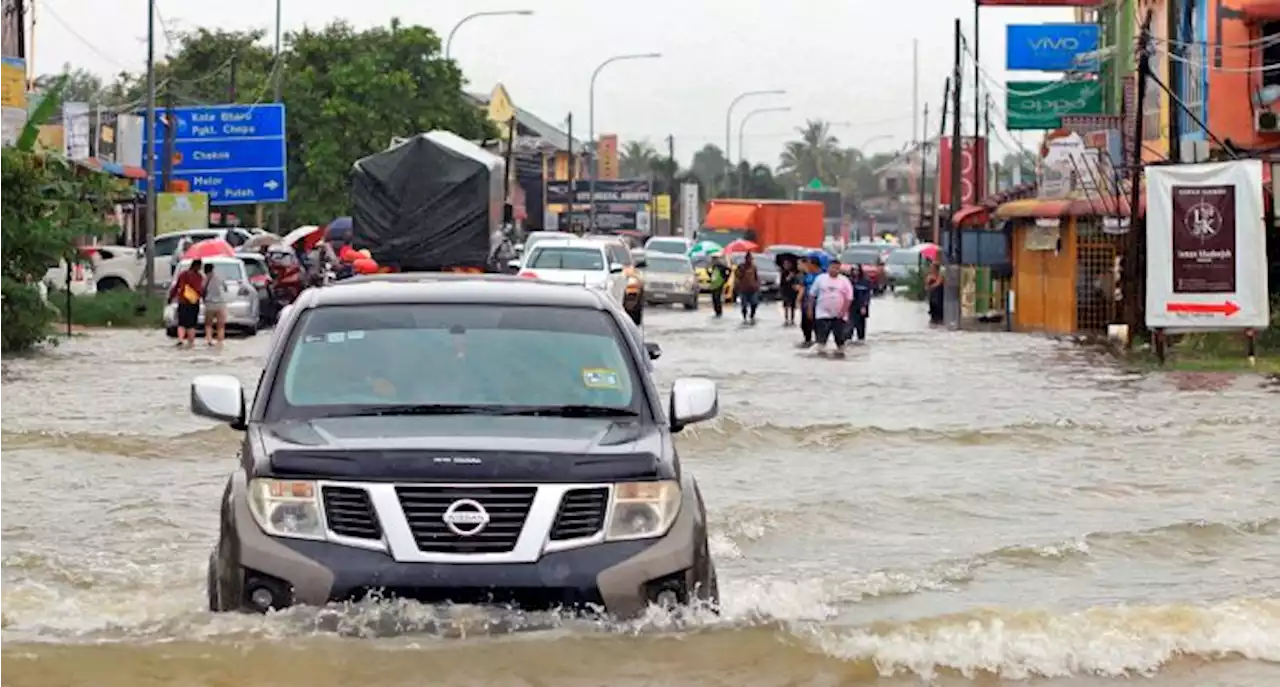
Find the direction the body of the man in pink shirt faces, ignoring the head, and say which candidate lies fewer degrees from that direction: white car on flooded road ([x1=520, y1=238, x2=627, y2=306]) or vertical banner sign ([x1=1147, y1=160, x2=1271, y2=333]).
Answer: the vertical banner sign

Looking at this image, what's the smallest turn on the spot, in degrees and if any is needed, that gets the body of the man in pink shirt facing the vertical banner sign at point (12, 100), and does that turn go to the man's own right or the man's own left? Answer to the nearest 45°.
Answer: approximately 90° to the man's own right

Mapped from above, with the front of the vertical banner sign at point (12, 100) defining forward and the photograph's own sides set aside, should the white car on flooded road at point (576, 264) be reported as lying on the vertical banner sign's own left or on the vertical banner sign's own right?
on the vertical banner sign's own left

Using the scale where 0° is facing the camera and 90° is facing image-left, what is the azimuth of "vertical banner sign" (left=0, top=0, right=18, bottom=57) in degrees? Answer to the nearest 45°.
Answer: approximately 0°

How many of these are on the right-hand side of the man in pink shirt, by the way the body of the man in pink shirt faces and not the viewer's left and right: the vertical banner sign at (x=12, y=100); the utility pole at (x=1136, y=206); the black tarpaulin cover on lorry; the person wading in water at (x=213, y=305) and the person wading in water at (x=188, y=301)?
4
